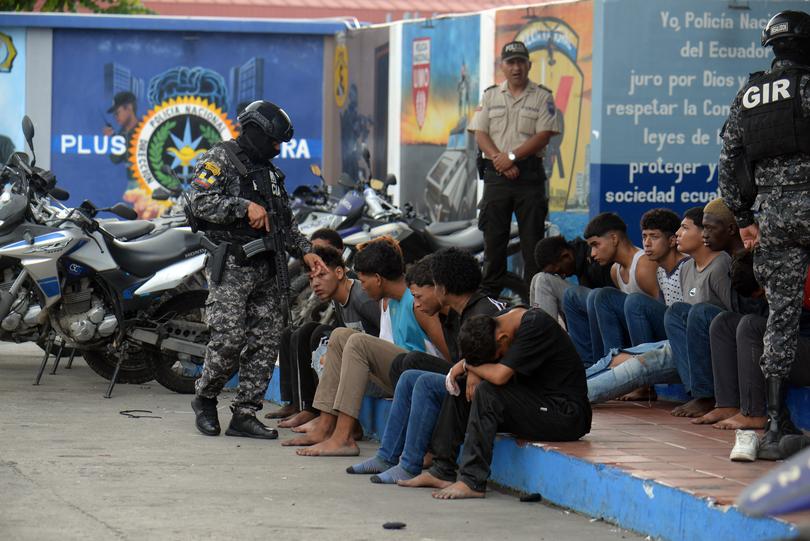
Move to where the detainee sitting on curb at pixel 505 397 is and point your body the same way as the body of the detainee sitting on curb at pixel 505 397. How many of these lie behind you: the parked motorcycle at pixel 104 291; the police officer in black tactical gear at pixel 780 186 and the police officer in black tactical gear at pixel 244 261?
1

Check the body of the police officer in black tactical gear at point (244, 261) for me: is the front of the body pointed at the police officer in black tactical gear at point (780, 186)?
yes

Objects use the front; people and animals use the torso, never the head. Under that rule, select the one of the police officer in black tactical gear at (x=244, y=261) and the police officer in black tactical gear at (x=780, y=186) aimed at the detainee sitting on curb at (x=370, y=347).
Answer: the police officer in black tactical gear at (x=244, y=261)

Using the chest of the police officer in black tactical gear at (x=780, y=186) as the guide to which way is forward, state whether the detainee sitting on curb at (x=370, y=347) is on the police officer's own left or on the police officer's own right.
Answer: on the police officer's own left

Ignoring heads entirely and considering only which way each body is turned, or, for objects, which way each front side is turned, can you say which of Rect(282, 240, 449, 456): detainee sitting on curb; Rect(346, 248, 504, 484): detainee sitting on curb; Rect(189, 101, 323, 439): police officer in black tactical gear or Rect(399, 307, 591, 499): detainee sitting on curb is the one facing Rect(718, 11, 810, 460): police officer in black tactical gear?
Rect(189, 101, 323, 439): police officer in black tactical gear

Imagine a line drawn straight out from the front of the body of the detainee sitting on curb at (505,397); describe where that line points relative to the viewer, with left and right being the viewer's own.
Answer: facing to the left of the viewer

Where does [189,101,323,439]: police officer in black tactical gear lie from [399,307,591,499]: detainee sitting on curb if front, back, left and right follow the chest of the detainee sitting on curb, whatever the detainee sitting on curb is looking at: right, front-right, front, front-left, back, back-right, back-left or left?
front-right

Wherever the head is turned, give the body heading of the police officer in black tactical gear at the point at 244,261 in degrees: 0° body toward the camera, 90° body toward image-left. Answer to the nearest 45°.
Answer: approximately 315°

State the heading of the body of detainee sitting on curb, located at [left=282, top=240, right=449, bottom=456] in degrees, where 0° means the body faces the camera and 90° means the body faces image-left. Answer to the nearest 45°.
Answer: approximately 90°

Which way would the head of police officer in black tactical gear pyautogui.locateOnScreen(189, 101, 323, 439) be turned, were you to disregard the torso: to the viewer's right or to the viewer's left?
to the viewer's right

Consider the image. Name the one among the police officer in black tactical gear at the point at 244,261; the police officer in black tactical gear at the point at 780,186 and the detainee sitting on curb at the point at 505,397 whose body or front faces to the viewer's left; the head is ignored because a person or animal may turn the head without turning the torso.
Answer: the detainee sitting on curb
